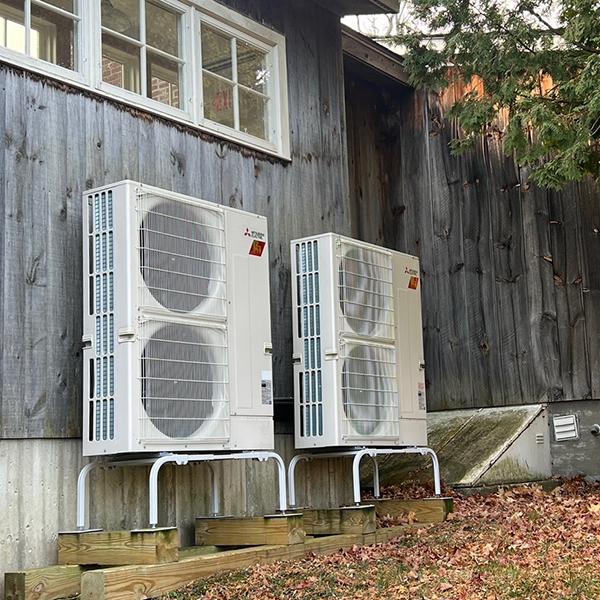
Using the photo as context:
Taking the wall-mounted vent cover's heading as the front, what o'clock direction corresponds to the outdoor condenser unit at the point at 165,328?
The outdoor condenser unit is roughly at 1 o'clock from the wall-mounted vent cover.

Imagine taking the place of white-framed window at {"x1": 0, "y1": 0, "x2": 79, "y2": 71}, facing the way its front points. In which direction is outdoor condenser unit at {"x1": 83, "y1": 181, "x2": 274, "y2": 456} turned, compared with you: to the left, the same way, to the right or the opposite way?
the same way

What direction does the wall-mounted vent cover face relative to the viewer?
toward the camera

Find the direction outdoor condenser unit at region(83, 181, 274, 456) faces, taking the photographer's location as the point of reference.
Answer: facing the viewer and to the right of the viewer

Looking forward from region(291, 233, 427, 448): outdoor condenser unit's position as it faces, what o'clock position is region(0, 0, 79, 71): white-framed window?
The white-framed window is roughly at 3 o'clock from the outdoor condenser unit.

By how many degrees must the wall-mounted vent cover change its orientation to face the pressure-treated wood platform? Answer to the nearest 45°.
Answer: approximately 45° to its right

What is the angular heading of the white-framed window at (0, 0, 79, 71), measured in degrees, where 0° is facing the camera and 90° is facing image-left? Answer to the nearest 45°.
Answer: approximately 315°

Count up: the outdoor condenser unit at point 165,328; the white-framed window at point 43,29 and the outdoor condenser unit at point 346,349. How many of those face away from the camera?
0

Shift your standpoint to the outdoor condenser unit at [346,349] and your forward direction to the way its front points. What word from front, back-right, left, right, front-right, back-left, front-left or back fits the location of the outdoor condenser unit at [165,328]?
right

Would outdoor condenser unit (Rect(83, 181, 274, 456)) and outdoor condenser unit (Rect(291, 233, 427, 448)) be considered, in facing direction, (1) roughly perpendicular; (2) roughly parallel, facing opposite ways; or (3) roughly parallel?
roughly parallel

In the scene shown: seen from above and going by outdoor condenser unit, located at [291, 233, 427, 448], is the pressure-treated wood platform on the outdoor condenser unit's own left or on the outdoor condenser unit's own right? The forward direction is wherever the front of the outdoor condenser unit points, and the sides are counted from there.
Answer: on the outdoor condenser unit's own right

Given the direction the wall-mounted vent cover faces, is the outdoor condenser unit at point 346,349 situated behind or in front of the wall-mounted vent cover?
in front

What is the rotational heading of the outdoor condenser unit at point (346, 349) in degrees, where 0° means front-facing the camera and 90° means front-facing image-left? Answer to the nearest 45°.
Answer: approximately 315°

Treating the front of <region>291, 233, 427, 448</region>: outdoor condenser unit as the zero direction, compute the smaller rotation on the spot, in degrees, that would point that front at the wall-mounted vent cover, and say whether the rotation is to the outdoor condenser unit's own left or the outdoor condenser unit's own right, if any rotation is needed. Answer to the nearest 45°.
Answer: approximately 90° to the outdoor condenser unit's own left
